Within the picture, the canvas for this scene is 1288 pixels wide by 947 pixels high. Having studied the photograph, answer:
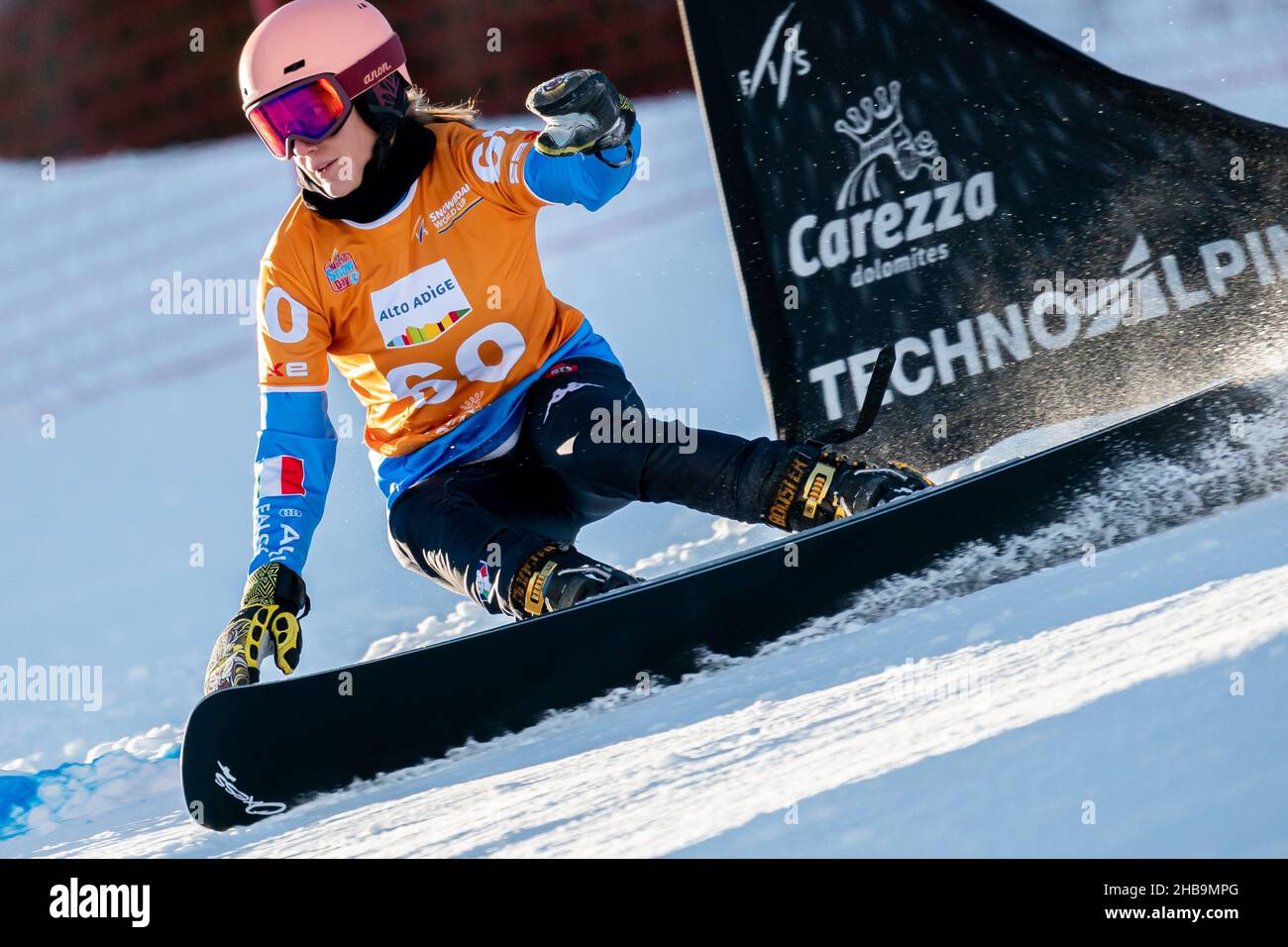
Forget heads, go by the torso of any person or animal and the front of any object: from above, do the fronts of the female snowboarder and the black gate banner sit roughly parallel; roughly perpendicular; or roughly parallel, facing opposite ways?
roughly parallel

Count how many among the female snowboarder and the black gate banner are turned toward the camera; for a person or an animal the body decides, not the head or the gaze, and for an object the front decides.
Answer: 2

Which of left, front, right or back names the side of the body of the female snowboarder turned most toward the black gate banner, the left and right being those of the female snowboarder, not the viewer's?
left

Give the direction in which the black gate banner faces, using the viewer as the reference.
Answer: facing the viewer

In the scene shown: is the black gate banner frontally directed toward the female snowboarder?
no

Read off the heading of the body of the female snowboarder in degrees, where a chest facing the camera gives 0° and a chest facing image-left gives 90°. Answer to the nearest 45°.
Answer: approximately 0°
